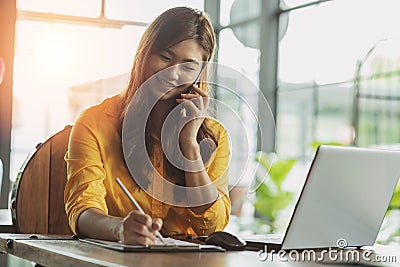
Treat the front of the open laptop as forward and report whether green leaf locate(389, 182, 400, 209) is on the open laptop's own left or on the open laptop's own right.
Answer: on the open laptop's own right

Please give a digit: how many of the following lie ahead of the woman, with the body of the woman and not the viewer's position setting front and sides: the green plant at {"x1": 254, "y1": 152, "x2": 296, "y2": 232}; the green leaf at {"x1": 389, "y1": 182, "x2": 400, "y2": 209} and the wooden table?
1

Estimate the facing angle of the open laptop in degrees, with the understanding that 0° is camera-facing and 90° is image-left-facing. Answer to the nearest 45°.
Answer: approximately 135°

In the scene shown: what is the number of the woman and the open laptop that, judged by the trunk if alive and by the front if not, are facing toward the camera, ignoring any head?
1

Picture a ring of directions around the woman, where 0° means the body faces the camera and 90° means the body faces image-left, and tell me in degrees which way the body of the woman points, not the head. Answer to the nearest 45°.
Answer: approximately 0°

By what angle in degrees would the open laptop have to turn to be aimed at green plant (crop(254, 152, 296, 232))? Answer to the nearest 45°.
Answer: approximately 45° to its right

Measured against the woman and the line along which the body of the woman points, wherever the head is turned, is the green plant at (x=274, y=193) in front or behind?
behind
